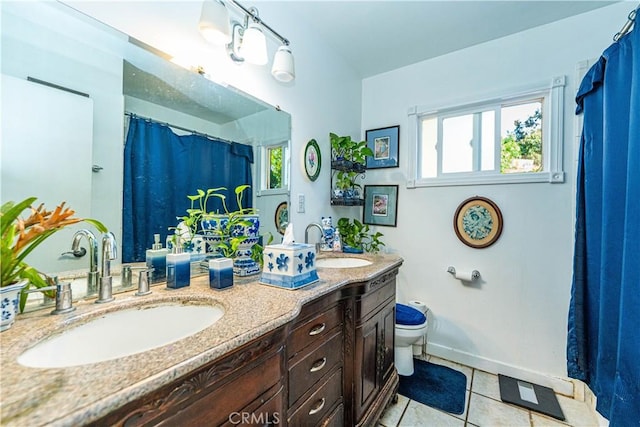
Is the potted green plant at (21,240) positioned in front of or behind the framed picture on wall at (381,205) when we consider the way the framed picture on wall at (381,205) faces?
in front

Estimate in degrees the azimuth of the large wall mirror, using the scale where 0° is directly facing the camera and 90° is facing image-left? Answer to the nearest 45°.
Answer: approximately 315°

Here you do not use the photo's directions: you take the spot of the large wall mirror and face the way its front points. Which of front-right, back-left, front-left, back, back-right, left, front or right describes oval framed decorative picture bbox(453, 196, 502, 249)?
front-left

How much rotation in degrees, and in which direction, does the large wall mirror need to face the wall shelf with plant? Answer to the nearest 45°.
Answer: approximately 45° to its left

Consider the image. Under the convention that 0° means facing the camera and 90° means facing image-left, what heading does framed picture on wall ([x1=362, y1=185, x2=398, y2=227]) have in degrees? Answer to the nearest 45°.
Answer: approximately 0°

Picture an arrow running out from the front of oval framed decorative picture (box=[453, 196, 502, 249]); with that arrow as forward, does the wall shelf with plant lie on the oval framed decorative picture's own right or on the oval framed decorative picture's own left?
on the oval framed decorative picture's own right

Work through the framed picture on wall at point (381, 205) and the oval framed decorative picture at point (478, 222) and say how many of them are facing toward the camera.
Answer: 2

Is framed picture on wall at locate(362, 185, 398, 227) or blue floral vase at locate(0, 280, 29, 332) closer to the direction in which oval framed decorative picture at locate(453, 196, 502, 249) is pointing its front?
the blue floral vase

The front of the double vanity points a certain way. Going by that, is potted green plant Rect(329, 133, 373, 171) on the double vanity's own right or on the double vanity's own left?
on the double vanity's own left

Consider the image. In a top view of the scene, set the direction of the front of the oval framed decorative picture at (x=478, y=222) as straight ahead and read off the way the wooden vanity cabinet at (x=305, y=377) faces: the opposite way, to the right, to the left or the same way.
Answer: to the left

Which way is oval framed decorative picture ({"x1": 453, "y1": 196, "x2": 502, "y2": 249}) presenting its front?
toward the camera

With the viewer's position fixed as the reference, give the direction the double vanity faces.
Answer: facing the viewer and to the right of the viewer
